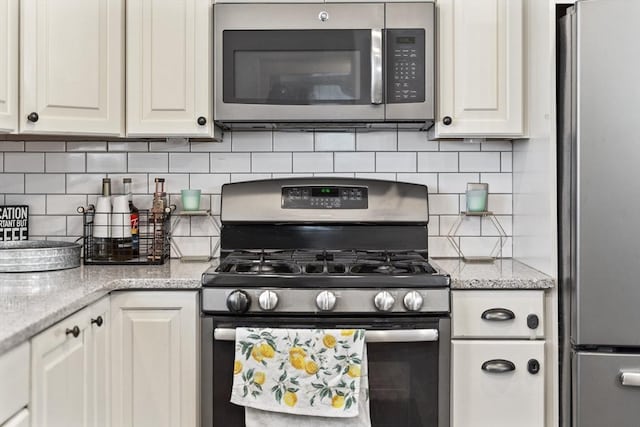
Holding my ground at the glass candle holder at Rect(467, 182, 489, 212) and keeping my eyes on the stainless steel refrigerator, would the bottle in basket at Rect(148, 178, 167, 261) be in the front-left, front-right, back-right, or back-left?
back-right

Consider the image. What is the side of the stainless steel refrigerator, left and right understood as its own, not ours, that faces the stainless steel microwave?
right

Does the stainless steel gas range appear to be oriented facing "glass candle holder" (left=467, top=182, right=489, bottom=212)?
no

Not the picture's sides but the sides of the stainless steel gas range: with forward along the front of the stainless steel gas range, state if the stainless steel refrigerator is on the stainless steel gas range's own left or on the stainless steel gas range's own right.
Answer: on the stainless steel gas range's own left

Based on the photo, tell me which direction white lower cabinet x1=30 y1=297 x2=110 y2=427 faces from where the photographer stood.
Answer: facing the viewer and to the right of the viewer

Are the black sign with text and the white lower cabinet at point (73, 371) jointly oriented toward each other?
no

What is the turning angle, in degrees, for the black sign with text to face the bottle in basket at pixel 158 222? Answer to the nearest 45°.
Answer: approximately 45° to its left

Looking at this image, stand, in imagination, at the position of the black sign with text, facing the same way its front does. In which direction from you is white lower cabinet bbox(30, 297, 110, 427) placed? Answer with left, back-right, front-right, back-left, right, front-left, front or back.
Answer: front

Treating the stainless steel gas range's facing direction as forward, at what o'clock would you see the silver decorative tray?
The silver decorative tray is roughly at 3 o'clock from the stainless steel gas range.

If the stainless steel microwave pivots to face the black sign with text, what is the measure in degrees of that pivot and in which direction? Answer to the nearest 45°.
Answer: approximately 90° to its right

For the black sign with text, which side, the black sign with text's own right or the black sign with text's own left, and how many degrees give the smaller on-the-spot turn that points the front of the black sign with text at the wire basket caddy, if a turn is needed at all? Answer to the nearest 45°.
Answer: approximately 45° to the black sign with text's own left

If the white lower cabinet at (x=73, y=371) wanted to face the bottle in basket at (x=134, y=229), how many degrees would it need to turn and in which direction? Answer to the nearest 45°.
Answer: approximately 135° to its left

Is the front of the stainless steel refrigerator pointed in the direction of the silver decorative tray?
no

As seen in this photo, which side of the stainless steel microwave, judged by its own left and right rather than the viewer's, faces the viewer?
front

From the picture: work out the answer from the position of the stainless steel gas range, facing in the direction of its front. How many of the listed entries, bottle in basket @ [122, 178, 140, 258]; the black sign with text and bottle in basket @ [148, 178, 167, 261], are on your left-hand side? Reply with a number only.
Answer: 0

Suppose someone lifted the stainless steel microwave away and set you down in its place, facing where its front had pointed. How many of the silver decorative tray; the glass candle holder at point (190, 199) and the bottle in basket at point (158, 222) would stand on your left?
0

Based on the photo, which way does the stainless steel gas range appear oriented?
toward the camera

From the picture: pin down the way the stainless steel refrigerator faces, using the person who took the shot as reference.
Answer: facing the viewer
